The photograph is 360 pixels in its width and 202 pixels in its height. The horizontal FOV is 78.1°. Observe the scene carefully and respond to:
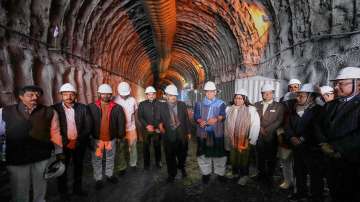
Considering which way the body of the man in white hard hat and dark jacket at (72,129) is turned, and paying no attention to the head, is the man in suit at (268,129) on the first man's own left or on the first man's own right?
on the first man's own left

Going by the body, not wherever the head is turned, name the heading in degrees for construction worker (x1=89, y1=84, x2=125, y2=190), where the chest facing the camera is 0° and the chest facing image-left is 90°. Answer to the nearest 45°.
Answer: approximately 0°

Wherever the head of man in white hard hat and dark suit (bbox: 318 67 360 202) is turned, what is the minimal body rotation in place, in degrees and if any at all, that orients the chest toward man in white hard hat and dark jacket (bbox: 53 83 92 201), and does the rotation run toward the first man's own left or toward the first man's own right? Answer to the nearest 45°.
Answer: approximately 45° to the first man's own right

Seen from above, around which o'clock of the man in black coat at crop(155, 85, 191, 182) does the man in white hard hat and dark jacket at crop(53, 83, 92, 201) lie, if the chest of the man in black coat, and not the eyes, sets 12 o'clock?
The man in white hard hat and dark jacket is roughly at 2 o'clock from the man in black coat.

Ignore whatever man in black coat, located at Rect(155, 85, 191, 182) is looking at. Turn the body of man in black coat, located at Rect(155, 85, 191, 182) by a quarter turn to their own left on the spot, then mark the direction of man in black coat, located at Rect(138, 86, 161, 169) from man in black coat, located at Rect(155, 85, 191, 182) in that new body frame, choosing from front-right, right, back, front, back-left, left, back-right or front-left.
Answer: back-left
